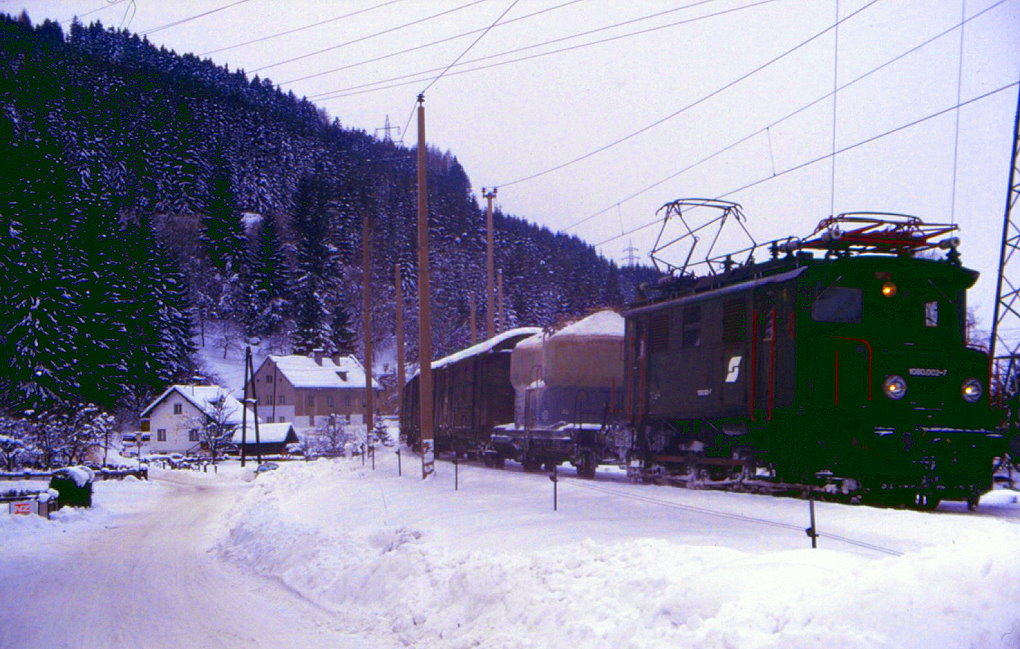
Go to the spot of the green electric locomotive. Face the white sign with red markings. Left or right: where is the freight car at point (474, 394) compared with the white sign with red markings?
right

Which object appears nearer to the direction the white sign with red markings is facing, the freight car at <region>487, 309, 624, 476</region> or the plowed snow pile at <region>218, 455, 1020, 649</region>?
the plowed snow pile

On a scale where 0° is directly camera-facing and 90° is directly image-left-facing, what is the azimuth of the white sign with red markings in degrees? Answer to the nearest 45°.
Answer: approximately 0°

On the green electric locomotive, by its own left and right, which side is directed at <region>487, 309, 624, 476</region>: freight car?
back

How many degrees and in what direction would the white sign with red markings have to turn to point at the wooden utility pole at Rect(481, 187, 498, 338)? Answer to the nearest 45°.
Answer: approximately 135° to its left
